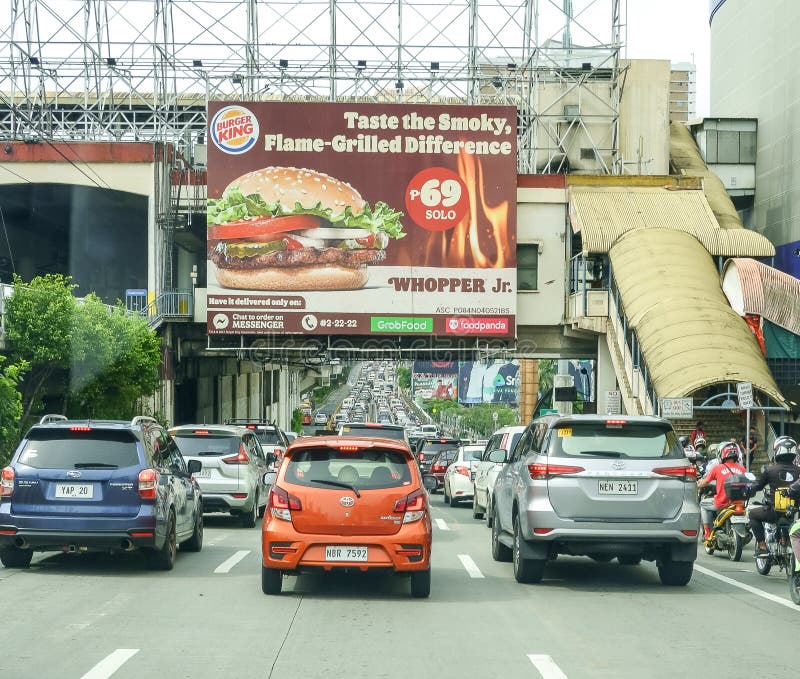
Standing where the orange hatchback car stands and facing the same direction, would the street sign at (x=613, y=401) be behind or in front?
in front

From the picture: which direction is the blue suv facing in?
away from the camera

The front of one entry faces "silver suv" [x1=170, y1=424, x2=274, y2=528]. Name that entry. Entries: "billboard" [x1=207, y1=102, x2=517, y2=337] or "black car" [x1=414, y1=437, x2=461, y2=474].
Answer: the billboard

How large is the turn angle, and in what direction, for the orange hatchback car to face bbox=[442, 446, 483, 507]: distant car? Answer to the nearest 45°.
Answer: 0° — it already faces it

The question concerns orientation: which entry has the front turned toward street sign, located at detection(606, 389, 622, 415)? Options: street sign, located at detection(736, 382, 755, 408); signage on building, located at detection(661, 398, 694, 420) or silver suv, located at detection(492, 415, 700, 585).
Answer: the silver suv

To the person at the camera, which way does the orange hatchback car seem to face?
facing away from the viewer

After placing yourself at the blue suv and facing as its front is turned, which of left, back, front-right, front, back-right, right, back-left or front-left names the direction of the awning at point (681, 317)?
front-right

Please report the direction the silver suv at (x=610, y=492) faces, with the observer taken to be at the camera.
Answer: facing away from the viewer

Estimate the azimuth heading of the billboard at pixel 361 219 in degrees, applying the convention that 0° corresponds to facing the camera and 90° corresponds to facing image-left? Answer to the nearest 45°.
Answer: approximately 0°

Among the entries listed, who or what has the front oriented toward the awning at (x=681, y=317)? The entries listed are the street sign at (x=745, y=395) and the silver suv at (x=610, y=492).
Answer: the silver suv

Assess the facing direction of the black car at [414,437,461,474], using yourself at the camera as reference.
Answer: facing away from the viewer

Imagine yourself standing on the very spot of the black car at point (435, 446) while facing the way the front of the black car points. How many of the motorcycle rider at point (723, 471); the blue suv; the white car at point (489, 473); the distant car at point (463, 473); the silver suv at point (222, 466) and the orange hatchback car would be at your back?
6

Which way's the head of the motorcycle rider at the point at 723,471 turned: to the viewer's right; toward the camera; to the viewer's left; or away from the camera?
away from the camera

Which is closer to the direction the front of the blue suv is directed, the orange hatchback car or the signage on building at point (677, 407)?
the signage on building

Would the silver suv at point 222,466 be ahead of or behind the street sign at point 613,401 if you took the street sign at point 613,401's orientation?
ahead
